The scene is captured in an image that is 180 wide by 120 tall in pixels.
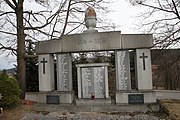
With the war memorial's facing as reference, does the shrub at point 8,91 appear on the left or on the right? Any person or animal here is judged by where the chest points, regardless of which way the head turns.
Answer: on its right

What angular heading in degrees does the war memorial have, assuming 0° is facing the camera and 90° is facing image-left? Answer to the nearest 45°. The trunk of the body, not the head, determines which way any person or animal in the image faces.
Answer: approximately 0°
